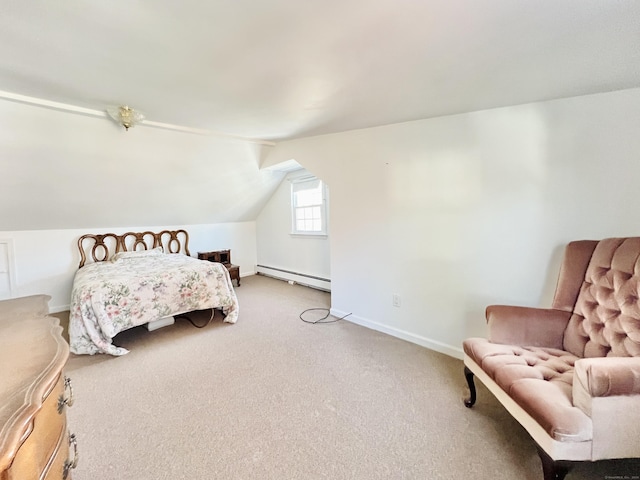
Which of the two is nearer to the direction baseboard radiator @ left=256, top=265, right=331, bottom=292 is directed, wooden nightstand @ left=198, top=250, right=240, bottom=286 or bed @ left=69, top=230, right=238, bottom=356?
the bed

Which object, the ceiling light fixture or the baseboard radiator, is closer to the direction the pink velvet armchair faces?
the ceiling light fixture

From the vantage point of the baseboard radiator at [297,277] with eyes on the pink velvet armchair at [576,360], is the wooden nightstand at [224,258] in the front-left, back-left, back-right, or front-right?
back-right

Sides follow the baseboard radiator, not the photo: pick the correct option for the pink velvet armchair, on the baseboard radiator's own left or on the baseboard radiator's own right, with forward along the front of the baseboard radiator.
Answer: on the baseboard radiator's own left

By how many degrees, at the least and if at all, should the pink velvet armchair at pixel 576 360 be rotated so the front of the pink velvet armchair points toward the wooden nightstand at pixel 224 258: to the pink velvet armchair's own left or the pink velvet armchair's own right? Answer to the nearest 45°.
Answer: approximately 45° to the pink velvet armchair's own right

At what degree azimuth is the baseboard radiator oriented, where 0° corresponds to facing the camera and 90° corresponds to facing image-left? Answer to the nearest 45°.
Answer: approximately 45°
